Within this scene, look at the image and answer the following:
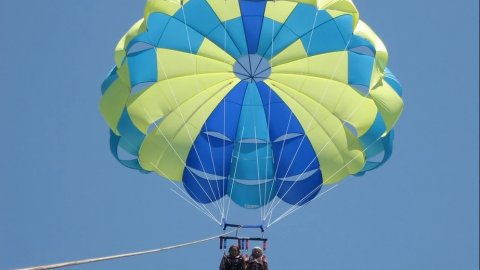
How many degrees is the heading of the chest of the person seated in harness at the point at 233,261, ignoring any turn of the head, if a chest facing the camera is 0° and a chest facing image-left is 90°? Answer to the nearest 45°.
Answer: approximately 0°

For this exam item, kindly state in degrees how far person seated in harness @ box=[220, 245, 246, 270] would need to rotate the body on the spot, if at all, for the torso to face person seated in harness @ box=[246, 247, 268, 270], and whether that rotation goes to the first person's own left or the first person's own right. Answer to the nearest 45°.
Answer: approximately 90° to the first person's own left
